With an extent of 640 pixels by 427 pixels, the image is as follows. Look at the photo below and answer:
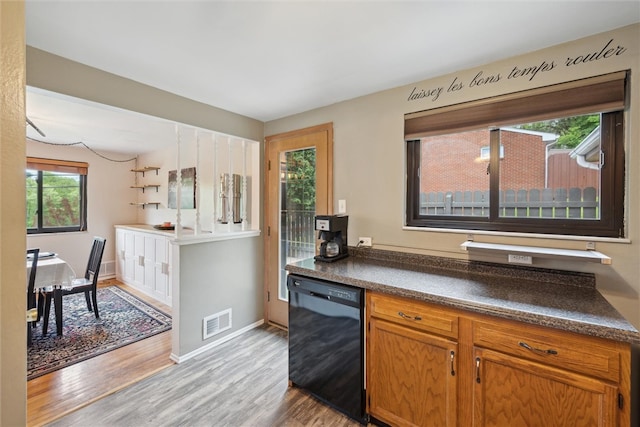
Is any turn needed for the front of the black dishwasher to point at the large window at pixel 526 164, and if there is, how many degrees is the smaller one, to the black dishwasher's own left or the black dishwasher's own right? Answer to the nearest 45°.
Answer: approximately 135° to the black dishwasher's own left

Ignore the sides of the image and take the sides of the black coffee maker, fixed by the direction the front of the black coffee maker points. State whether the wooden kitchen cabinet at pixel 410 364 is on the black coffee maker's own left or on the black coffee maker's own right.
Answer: on the black coffee maker's own left

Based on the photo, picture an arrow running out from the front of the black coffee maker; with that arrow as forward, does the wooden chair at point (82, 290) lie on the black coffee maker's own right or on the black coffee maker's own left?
on the black coffee maker's own right

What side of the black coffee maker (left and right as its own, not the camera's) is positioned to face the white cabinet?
right

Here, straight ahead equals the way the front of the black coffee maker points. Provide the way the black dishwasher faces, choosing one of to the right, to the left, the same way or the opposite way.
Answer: the same way

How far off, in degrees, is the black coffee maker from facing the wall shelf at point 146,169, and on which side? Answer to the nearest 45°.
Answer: approximately 90° to its right

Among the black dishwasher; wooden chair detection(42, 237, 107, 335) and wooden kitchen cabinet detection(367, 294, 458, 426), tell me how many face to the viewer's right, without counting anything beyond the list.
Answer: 0

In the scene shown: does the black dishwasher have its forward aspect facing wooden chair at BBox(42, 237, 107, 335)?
no

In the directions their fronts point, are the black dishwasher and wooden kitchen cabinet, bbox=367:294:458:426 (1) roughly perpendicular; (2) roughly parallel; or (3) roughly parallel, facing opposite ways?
roughly parallel

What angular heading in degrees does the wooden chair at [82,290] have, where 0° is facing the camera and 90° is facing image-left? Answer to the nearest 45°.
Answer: approximately 45°

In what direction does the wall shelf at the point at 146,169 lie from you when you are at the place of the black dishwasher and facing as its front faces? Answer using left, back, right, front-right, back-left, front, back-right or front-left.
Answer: right

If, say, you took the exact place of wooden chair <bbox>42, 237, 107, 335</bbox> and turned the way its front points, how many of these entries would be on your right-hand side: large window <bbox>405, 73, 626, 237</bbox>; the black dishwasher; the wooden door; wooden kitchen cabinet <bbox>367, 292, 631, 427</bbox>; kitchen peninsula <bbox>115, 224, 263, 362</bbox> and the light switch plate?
0

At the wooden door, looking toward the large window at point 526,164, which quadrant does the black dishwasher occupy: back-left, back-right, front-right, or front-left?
front-right

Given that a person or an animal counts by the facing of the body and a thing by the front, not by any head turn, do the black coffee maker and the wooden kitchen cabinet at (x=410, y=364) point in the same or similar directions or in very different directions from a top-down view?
same or similar directions

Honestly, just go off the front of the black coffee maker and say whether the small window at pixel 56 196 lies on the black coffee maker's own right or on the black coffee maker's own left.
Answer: on the black coffee maker's own right

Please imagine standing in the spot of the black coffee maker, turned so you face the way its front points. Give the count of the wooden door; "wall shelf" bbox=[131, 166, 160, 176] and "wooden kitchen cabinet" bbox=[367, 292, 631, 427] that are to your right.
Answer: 2

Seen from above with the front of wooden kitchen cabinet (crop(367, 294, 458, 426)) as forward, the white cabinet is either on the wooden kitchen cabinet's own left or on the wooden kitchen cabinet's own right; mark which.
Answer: on the wooden kitchen cabinet's own right
